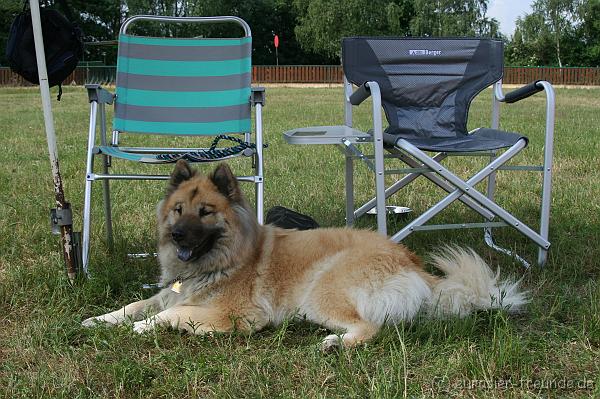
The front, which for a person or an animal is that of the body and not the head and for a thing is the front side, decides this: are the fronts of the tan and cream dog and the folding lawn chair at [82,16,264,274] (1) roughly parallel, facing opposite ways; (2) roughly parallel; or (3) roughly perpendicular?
roughly perpendicular

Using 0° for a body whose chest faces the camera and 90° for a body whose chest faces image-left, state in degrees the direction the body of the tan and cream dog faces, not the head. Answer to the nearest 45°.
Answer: approximately 90°

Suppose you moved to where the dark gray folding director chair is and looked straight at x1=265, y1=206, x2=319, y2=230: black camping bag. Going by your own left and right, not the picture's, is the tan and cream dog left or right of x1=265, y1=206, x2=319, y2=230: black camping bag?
left

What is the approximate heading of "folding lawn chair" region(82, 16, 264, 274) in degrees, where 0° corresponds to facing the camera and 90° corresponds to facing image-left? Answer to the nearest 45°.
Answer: approximately 0°

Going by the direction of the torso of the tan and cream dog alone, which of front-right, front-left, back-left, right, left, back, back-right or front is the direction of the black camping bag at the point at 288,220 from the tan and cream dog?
right

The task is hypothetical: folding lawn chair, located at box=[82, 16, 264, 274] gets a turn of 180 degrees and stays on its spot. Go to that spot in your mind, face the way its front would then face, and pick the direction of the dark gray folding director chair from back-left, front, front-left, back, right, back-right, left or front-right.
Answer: right

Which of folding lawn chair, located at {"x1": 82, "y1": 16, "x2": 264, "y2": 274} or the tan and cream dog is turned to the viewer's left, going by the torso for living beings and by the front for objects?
the tan and cream dog

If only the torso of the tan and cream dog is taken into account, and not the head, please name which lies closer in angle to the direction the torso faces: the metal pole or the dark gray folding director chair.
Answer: the metal pole

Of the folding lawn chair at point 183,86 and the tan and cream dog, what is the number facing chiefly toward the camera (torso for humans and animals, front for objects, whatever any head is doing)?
1

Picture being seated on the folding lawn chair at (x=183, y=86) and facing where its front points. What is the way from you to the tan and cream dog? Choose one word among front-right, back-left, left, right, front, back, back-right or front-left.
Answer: front
